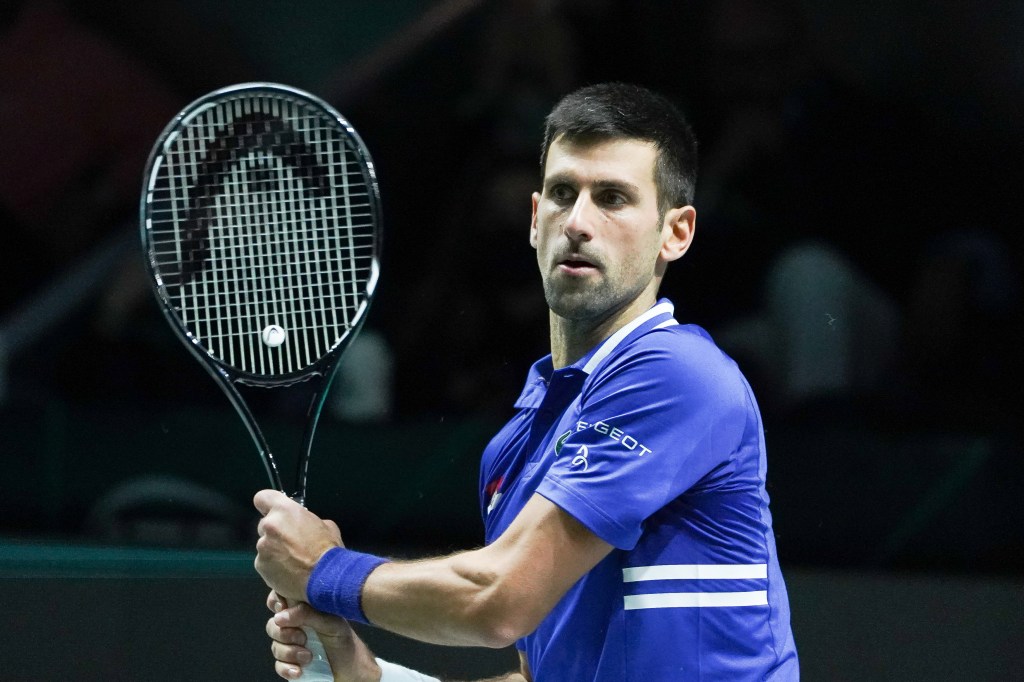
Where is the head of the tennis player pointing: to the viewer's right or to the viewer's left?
to the viewer's left

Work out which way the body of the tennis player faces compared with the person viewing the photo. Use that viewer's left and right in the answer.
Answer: facing the viewer and to the left of the viewer
